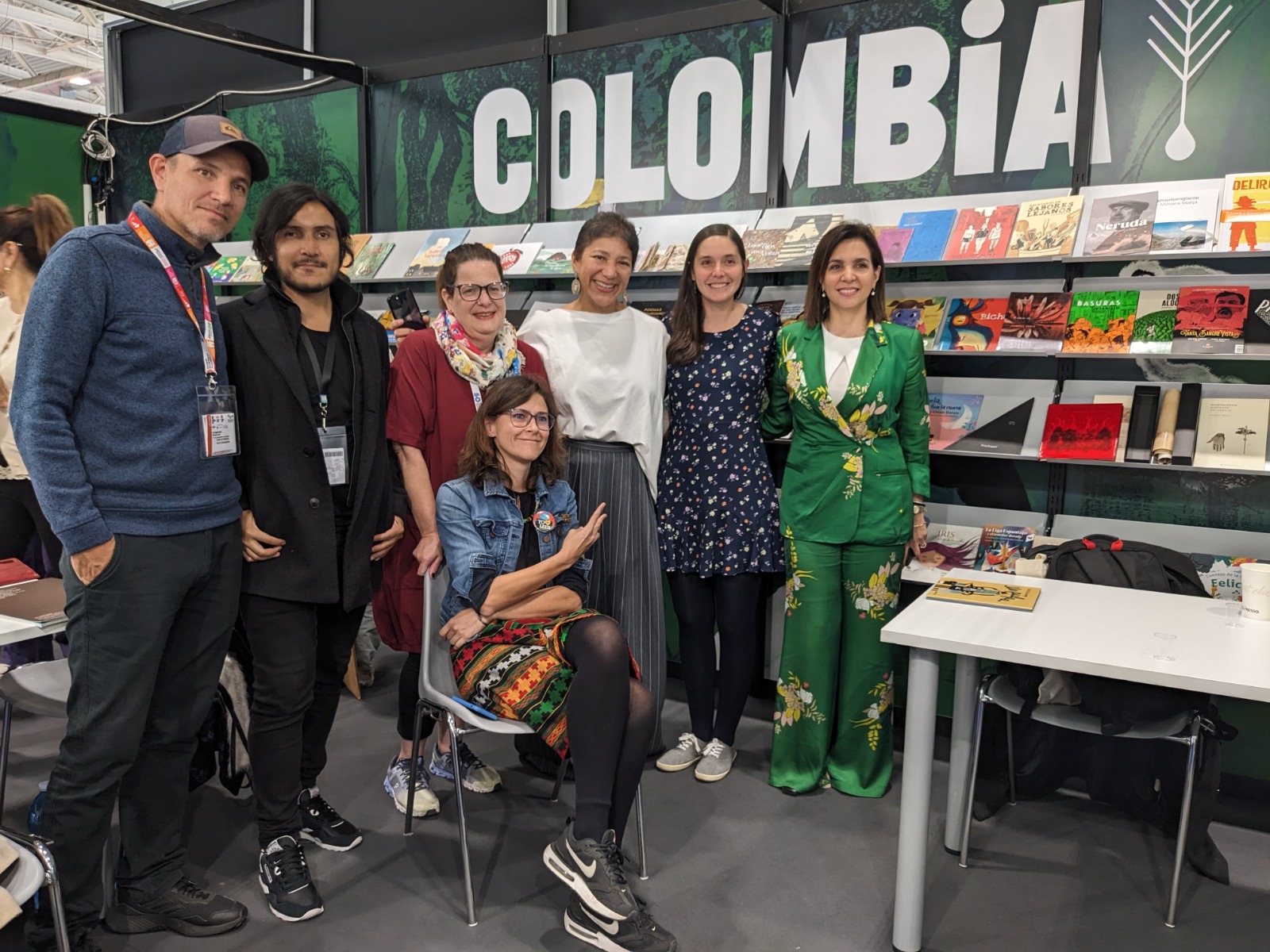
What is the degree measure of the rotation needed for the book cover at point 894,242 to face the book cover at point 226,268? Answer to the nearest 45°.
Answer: approximately 90° to its right

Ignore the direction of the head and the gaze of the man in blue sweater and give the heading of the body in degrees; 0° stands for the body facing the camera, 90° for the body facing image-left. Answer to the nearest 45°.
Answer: approximately 315°

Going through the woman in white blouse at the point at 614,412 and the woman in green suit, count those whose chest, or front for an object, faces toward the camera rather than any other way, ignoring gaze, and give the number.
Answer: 2

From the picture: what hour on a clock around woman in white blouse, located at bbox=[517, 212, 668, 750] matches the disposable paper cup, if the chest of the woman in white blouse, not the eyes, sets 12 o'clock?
The disposable paper cup is roughly at 10 o'clock from the woman in white blouse.

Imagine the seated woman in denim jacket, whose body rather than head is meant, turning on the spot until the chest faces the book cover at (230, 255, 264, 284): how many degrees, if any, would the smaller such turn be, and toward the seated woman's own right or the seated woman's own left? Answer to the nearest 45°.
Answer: approximately 180°

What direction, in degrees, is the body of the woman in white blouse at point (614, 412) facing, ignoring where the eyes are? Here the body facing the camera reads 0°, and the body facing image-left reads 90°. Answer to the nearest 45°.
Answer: approximately 0°

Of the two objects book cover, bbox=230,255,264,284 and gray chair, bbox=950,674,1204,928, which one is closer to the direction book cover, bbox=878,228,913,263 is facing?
the gray chair

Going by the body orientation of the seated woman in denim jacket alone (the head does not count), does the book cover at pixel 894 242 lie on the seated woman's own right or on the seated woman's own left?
on the seated woman's own left

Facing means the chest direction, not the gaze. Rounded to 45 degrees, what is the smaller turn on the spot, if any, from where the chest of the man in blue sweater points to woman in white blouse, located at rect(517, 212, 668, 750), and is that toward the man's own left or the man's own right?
approximately 45° to the man's own left
